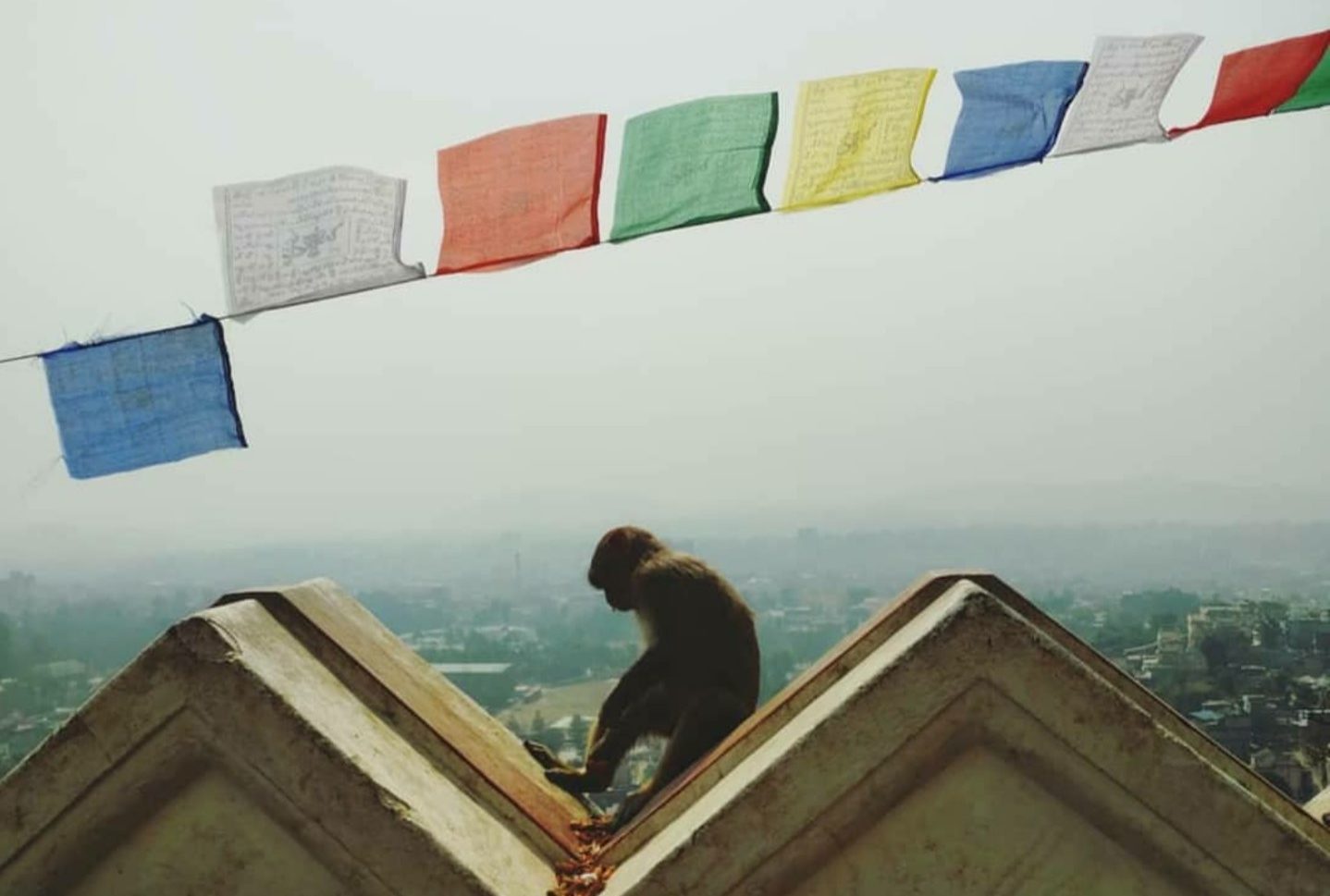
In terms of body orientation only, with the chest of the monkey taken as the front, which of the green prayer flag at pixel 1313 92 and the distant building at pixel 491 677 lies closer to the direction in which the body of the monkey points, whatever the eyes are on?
the distant building

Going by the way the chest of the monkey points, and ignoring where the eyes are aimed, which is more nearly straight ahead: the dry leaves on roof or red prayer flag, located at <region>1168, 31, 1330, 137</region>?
the dry leaves on roof

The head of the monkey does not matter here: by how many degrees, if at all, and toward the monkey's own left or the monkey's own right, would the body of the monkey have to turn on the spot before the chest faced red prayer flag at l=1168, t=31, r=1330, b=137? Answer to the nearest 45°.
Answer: approximately 135° to the monkey's own right

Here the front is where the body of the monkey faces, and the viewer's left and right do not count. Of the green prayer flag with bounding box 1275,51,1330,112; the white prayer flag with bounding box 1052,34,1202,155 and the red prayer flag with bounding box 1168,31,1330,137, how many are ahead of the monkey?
0

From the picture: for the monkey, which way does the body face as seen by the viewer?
to the viewer's left

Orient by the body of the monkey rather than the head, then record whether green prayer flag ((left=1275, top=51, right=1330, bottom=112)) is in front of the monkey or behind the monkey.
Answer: behind

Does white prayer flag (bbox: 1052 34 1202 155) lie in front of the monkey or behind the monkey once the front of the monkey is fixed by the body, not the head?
behind
